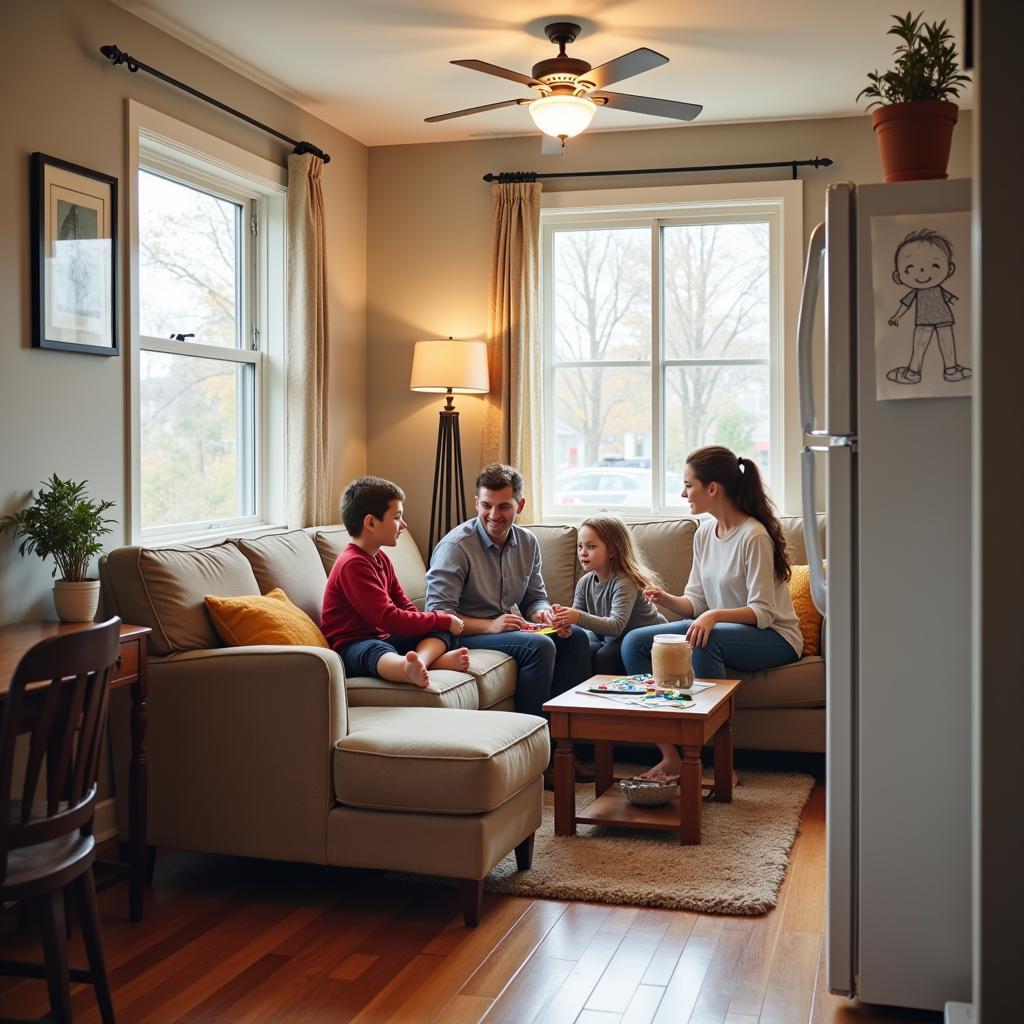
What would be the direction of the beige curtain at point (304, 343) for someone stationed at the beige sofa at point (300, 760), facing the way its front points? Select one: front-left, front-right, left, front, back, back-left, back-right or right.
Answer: back-left

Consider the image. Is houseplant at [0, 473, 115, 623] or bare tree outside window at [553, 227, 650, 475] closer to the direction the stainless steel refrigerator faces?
the houseplant

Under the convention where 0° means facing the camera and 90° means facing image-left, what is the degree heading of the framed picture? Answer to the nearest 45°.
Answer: approximately 315°

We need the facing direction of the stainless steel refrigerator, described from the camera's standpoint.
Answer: facing to the left of the viewer

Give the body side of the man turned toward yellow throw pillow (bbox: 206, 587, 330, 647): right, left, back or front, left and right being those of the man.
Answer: right

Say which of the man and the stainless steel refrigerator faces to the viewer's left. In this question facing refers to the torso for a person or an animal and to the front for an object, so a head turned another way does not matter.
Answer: the stainless steel refrigerator

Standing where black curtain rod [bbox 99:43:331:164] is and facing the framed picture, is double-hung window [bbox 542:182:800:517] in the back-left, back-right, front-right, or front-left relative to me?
back-left

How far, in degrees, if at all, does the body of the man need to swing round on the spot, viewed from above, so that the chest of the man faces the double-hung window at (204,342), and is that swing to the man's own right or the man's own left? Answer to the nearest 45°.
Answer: approximately 135° to the man's own right

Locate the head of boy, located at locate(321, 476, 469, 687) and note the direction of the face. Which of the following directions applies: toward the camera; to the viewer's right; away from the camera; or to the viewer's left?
to the viewer's right

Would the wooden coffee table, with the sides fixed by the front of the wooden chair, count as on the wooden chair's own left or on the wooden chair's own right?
on the wooden chair's own right

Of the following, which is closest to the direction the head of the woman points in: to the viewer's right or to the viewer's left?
to the viewer's left
